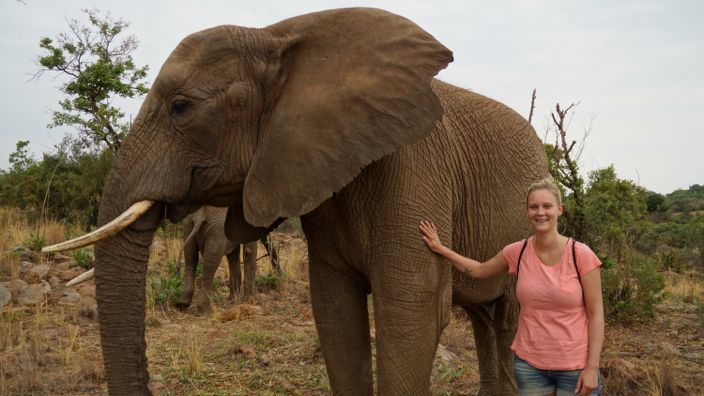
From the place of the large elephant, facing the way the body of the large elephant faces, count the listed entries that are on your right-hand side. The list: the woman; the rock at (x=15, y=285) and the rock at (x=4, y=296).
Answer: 2

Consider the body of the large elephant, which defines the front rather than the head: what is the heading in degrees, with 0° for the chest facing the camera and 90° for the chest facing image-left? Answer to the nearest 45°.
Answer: approximately 45°

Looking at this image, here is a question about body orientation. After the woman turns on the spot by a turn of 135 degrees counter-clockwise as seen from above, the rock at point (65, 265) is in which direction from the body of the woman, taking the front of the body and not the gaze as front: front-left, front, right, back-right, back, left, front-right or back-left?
left

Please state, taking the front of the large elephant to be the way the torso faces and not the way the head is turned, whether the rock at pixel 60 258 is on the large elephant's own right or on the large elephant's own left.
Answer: on the large elephant's own right

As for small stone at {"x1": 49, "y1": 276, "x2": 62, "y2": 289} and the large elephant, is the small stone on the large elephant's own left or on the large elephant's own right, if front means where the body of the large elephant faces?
on the large elephant's own right

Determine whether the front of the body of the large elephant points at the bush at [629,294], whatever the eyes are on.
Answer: no

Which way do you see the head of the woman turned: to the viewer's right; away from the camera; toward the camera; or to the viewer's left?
toward the camera

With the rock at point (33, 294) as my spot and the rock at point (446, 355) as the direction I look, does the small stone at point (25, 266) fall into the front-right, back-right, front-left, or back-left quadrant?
back-left

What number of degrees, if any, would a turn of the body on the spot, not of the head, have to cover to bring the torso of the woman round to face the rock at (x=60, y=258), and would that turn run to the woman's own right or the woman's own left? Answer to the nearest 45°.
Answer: approximately 135° to the woman's own right

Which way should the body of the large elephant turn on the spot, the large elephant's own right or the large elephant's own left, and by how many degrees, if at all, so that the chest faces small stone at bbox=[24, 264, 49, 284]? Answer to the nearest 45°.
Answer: approximately 90° to the large elephant's own right

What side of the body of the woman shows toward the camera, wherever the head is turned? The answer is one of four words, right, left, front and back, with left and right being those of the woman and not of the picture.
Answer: front

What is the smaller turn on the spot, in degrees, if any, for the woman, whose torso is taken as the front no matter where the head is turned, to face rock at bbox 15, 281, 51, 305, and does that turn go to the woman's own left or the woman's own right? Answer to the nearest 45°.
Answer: approximately 135° to the woman's own right

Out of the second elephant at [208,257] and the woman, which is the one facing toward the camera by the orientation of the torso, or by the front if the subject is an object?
the woman

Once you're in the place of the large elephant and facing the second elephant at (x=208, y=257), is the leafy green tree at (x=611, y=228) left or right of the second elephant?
right

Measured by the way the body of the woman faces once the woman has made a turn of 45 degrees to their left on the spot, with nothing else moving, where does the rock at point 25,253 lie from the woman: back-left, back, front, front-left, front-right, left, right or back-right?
back
